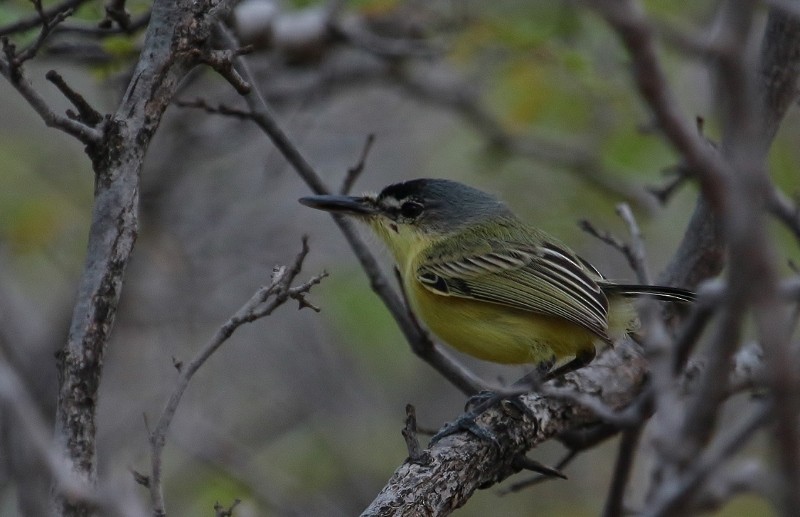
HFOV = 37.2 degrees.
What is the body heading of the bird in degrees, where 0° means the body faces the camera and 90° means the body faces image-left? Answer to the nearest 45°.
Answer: approximately 90°

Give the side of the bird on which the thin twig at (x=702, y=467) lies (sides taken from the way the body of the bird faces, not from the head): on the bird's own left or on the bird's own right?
on the bird's own left

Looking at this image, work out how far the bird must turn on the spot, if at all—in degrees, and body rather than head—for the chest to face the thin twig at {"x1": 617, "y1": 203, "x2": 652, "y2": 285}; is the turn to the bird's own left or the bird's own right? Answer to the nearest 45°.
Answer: approximately 180°

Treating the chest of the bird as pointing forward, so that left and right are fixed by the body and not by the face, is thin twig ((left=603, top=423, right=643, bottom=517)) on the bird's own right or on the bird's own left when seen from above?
on the bird's own left
